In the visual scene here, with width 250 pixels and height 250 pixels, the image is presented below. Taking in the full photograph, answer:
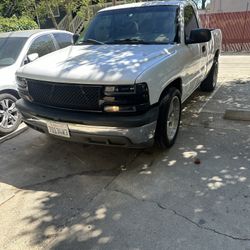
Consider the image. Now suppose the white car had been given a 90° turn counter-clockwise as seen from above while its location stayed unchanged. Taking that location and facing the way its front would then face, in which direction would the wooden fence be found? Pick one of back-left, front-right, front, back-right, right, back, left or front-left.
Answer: left

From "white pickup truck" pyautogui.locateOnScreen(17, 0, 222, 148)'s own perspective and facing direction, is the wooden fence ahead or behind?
behind

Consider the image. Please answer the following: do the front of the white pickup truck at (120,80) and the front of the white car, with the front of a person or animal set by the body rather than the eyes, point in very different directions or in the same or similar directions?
same or similar directions

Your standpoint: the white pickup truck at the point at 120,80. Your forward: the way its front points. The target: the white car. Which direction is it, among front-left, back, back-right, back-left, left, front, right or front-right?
right

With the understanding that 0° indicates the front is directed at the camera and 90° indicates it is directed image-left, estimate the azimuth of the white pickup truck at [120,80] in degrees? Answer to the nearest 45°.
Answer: approximately 45°

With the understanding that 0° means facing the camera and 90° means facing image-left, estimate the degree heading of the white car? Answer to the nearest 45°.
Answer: approximately 45°

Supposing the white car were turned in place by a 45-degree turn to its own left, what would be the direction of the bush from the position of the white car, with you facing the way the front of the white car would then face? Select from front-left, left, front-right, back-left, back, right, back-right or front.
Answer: back

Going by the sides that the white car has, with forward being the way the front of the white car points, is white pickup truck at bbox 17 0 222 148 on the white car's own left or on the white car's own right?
on the white car's own left

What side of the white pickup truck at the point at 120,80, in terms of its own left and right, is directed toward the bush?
right
